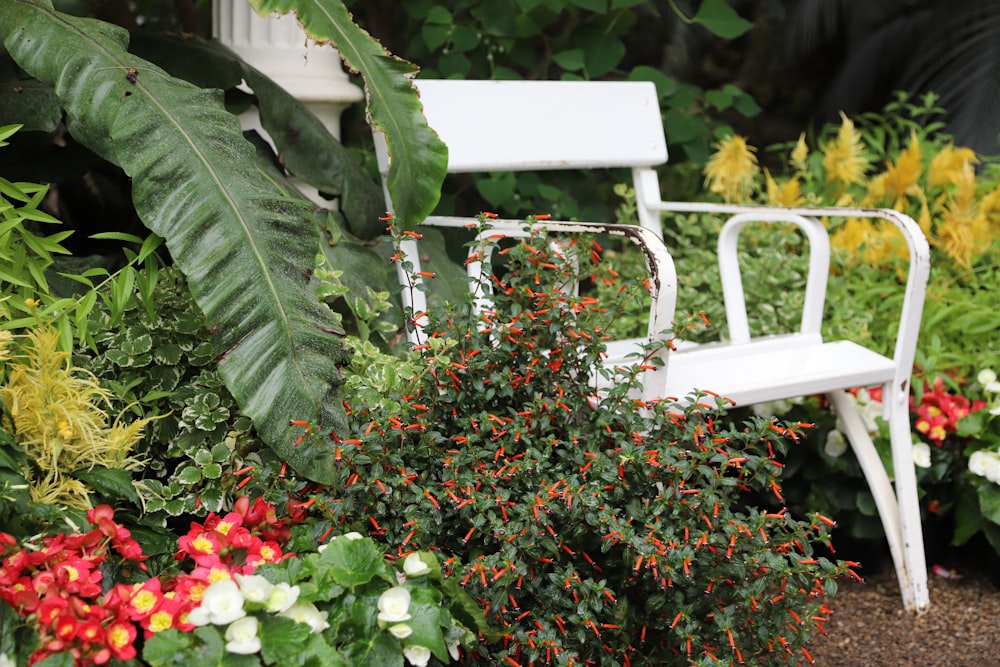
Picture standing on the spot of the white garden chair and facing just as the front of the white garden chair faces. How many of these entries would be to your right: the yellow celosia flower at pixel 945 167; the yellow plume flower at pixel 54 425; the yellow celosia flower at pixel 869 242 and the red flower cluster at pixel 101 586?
2

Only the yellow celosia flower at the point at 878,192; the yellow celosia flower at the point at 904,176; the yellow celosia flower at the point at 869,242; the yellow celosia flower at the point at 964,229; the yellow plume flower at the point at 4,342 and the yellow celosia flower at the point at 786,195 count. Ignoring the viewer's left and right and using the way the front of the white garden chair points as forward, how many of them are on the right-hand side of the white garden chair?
1

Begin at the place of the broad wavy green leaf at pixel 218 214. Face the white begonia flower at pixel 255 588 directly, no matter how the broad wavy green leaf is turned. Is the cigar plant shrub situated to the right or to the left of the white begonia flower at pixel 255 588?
left

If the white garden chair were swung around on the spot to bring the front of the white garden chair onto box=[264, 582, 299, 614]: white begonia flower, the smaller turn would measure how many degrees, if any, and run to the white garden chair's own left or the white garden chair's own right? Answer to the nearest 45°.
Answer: approximately 90° to the white garden chair's own right

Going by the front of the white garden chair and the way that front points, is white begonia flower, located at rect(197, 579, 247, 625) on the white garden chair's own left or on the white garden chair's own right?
on the white garden chair's own right

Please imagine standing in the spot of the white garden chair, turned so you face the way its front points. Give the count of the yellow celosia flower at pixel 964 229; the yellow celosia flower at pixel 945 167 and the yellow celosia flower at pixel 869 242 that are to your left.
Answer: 3

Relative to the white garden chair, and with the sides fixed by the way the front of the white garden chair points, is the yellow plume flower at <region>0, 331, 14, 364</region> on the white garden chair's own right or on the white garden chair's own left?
on the white garden chair's own right

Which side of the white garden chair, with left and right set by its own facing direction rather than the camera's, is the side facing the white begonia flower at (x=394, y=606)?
right

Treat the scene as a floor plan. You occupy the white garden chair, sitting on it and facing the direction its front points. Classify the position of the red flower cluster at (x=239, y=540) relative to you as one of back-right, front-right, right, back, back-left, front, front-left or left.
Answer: right

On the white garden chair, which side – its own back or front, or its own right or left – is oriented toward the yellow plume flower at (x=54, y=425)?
right

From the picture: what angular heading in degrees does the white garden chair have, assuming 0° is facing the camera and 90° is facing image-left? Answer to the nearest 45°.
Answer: approximately 315°

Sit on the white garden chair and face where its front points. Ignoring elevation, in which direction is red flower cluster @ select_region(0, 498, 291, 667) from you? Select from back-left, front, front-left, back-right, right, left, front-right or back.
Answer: right

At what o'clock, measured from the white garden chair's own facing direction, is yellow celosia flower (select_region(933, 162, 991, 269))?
The yellow celosia flower is roughly at 9 o'clock from the white garden chair.
